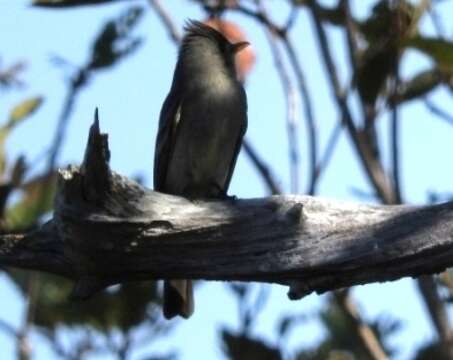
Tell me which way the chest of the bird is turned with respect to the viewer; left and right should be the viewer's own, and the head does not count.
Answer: facing the viewer and to the right of the viewer
